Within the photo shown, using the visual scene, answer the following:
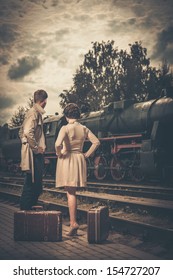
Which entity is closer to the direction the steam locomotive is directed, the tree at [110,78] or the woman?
the woman

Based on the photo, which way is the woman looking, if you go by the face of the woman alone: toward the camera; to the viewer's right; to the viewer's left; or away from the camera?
away from the camera
